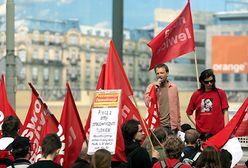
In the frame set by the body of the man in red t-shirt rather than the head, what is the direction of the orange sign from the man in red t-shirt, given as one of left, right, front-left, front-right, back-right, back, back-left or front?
back

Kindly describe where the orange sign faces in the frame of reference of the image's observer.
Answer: facing the viewer

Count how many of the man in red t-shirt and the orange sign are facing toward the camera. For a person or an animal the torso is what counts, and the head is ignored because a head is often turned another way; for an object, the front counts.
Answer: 2

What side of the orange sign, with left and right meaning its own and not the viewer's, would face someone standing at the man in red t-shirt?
front

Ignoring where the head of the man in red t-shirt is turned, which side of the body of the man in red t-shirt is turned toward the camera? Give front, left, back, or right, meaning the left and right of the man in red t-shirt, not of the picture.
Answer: front

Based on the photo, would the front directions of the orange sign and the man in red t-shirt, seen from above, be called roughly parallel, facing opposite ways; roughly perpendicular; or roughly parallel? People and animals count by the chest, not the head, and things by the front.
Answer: roughly parallel
